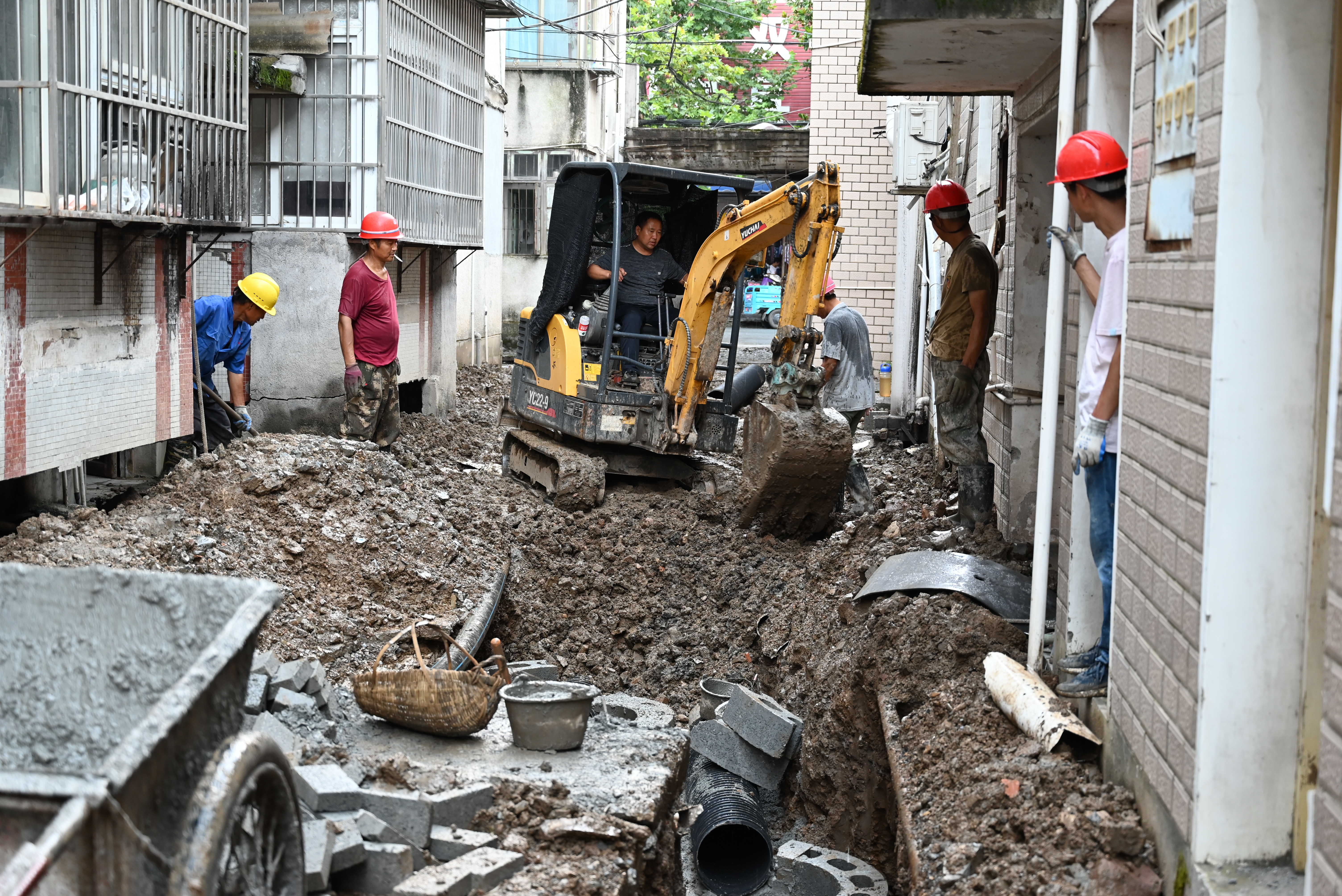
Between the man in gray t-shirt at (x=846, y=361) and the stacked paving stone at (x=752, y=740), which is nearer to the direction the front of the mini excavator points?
the stacked paving stone

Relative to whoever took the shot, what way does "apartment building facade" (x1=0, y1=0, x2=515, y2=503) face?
facing the viewer and to the right of the viewer

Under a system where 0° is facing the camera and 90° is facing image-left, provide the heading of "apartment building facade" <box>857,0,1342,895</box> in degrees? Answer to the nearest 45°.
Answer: approximately 90°

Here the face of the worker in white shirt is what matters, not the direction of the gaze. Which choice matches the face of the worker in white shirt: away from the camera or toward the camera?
away from the camera

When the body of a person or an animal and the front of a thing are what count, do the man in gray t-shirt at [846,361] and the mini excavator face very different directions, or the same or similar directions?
very different directions

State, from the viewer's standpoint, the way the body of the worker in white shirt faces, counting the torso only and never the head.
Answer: to the viewer's left

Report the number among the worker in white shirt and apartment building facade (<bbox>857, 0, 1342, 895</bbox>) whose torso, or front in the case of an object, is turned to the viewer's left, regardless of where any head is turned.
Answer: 2

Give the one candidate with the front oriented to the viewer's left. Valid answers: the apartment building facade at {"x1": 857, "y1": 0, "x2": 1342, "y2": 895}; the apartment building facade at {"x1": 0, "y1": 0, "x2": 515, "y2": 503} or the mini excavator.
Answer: the apartment building facade at {"x1": 857, "y1": 0, "x2": 1342, "y2": 895}

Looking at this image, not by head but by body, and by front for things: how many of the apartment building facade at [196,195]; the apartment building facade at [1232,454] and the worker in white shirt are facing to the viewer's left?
2

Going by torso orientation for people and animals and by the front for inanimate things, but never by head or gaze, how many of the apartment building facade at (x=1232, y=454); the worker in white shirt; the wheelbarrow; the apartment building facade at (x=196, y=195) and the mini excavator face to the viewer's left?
2
